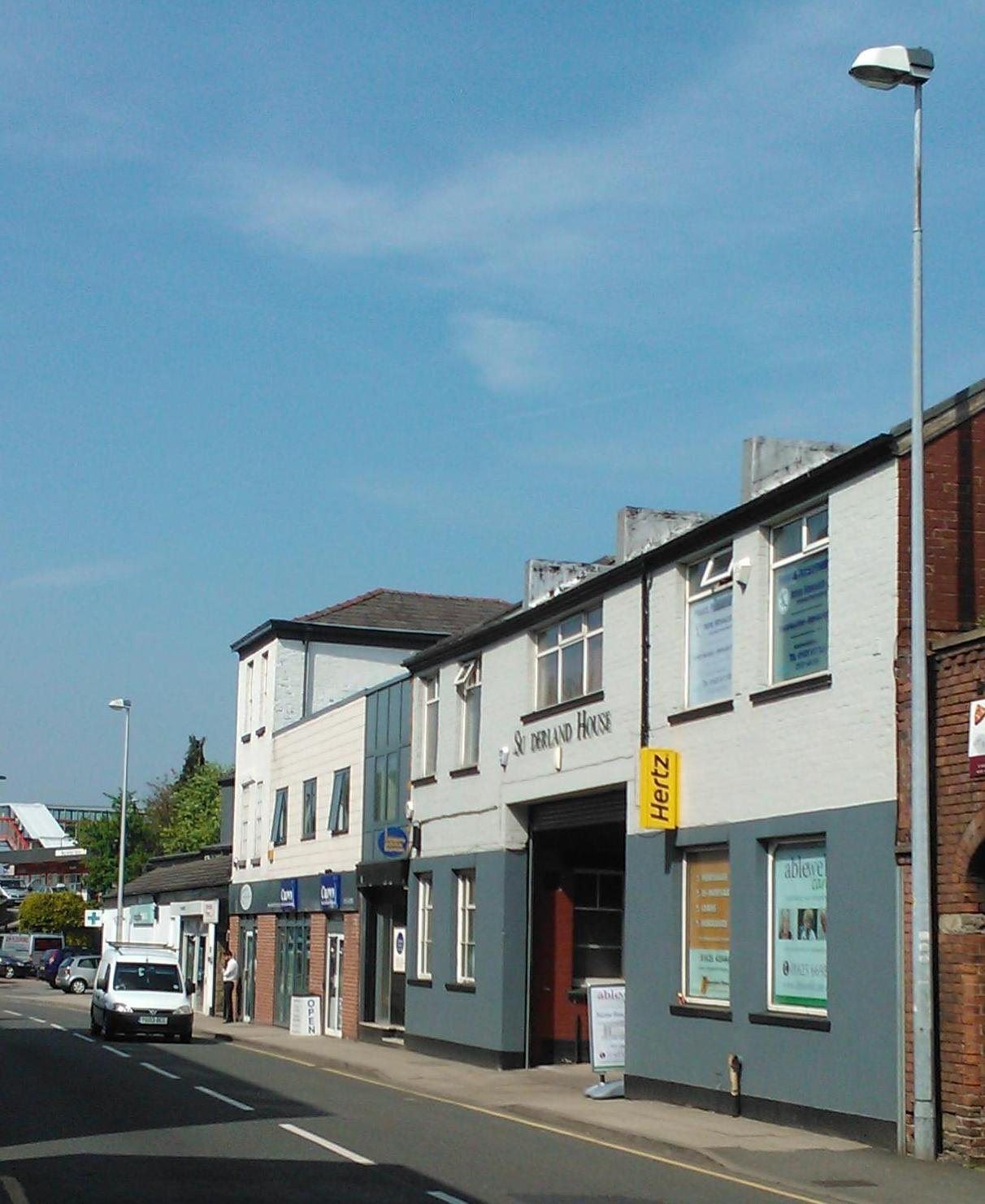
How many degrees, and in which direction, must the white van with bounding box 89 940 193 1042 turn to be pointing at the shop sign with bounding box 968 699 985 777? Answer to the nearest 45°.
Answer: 0° — it already faces it

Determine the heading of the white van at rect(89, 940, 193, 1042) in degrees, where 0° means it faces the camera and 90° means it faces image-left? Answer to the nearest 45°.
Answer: approximately 0°
